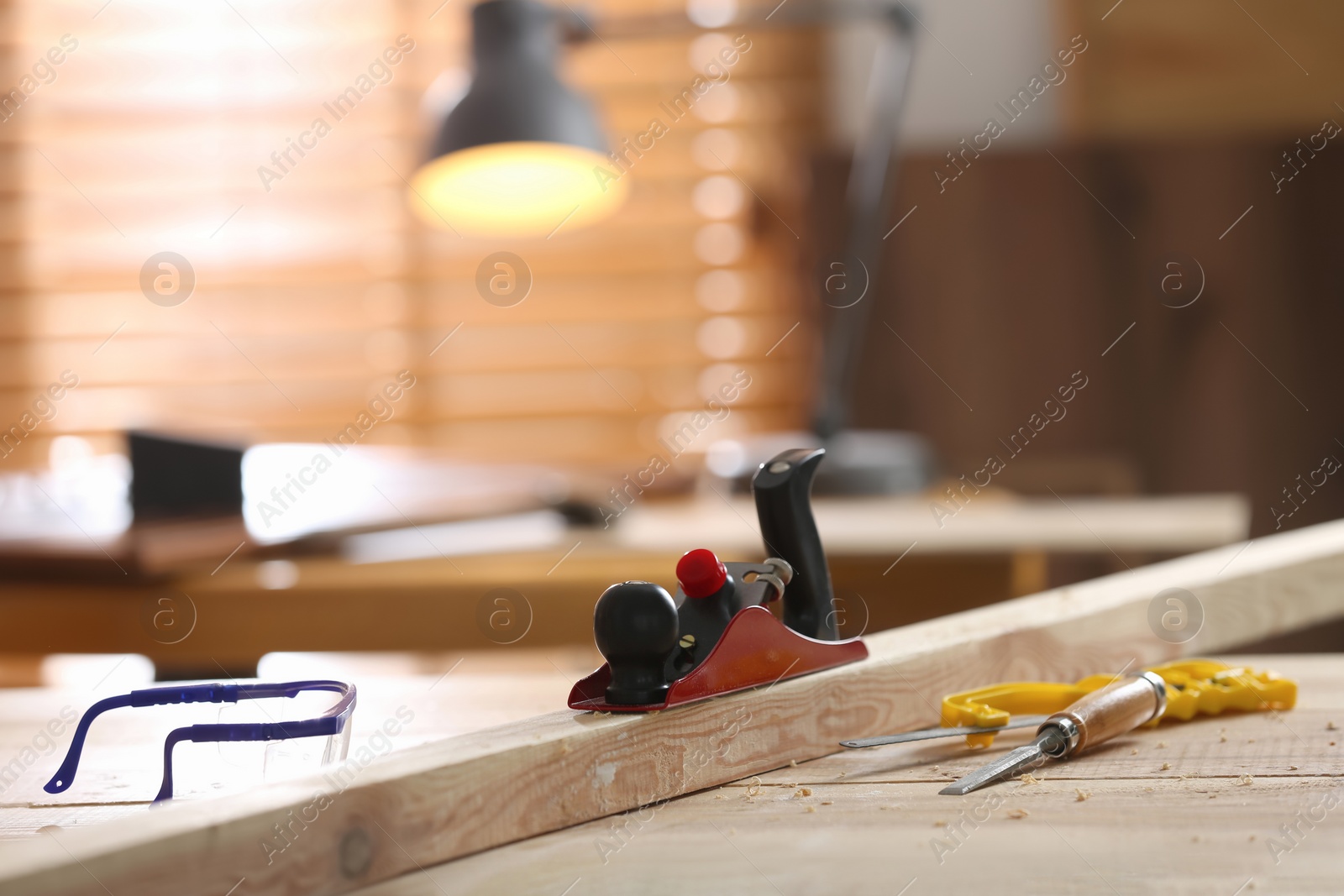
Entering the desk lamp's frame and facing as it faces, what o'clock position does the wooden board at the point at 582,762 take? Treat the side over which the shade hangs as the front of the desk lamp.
The wooden board is roughly at 9 o'clock from the desk lamp.

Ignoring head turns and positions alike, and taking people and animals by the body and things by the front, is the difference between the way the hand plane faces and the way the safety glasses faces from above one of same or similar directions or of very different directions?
very different directions

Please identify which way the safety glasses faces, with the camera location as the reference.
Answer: facing to the right of the viewer

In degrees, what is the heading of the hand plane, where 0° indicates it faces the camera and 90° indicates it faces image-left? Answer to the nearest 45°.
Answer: approximately 45°

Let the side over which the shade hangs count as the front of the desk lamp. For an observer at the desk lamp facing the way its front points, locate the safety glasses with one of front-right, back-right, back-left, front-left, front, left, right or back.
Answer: left

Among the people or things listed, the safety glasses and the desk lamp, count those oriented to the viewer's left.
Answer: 1

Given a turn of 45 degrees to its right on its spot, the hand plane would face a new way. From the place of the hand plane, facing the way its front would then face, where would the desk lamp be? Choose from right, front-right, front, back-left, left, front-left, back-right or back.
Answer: right

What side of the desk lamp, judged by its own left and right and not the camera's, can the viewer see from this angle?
left
